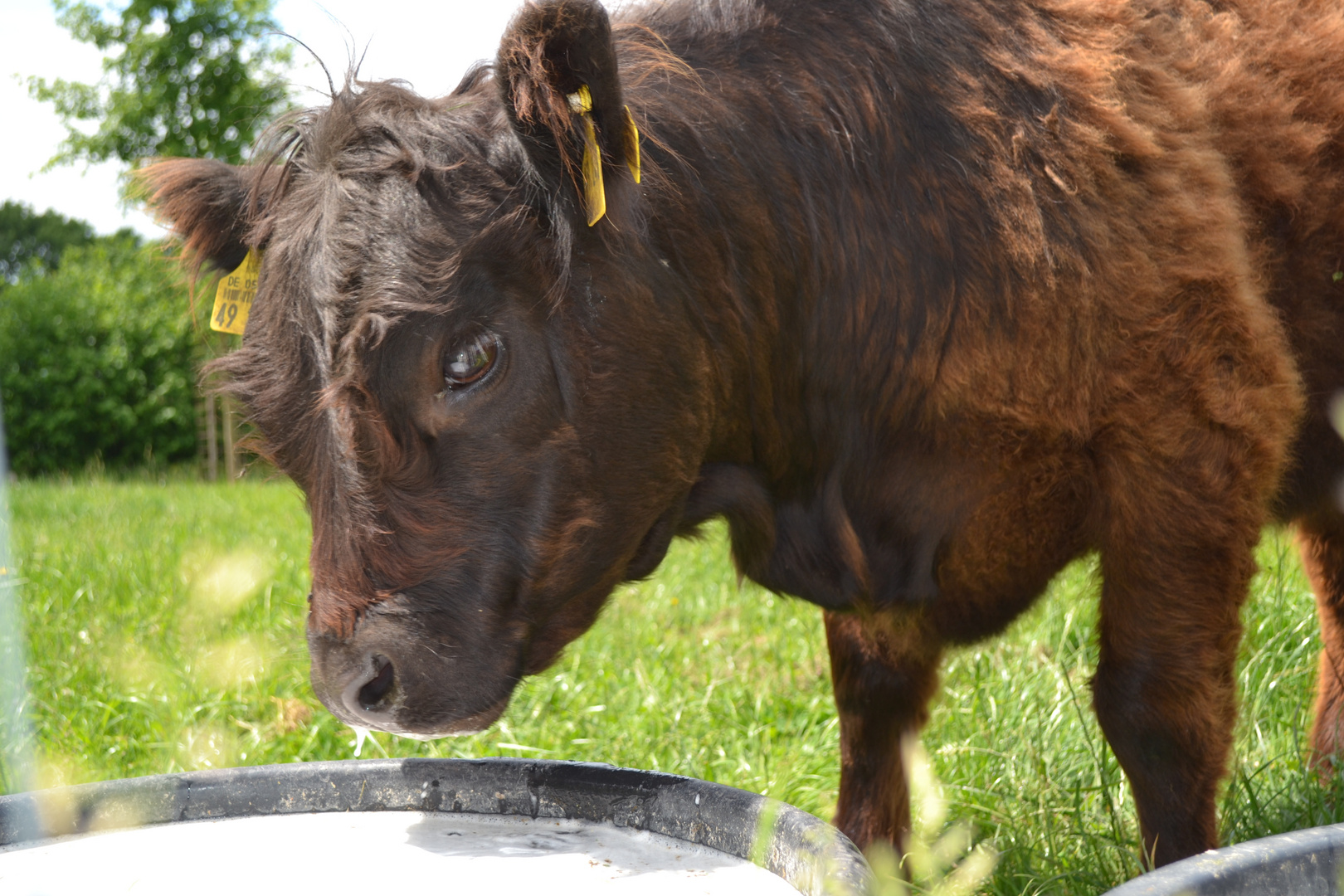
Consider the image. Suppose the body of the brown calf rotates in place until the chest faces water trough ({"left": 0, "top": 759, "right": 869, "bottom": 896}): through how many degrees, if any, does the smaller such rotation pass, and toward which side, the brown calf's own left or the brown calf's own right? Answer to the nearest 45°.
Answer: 0° — it already faces it

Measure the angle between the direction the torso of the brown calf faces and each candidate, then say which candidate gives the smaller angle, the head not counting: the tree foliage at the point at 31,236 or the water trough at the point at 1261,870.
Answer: the water trough

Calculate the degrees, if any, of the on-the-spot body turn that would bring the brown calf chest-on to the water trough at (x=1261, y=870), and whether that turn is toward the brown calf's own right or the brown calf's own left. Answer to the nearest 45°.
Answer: approximately 45° to the brown calf's own left

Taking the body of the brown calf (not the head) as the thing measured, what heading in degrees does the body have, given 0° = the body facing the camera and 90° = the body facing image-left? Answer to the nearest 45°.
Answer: approximately 45°

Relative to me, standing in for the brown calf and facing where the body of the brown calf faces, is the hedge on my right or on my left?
on my right

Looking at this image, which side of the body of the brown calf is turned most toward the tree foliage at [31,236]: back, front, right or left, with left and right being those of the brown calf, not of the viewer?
right
